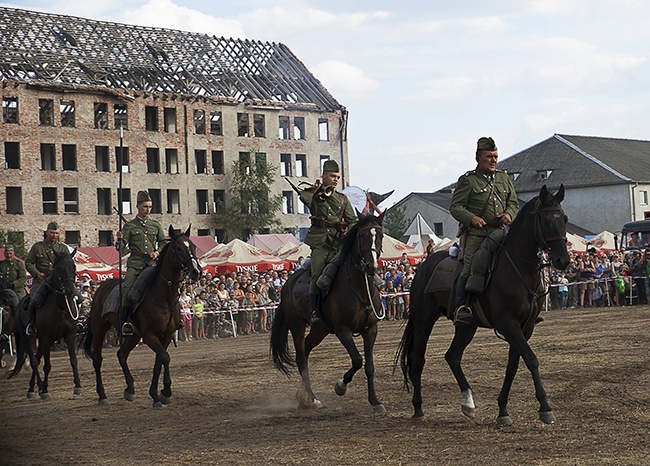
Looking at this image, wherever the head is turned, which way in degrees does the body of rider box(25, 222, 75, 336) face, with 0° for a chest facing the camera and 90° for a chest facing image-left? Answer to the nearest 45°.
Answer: approximately 315°

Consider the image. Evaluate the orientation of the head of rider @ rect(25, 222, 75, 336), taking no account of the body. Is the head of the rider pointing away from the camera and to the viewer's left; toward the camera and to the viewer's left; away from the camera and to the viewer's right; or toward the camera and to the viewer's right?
toward the camera and to the viewer's right

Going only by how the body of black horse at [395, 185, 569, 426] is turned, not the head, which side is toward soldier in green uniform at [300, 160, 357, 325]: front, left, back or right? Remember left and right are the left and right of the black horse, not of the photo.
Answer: back

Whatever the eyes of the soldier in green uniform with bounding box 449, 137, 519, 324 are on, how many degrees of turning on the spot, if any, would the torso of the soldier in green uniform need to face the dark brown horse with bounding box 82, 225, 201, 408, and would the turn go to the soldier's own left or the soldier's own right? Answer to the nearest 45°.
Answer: approximately 180°

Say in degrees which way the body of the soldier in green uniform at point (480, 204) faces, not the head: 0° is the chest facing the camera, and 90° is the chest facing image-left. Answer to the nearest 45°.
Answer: approximately 315°

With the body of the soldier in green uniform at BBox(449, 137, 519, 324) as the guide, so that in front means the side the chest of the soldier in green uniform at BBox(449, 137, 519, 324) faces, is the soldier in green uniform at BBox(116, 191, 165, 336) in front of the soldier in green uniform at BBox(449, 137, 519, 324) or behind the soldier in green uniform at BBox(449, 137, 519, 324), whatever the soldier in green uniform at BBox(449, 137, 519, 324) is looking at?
behind

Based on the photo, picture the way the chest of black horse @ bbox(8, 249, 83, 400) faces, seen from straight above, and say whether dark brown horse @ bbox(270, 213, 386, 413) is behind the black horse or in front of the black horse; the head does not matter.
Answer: in front

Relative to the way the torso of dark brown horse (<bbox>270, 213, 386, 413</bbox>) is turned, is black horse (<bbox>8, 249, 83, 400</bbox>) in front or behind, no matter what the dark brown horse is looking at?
behind

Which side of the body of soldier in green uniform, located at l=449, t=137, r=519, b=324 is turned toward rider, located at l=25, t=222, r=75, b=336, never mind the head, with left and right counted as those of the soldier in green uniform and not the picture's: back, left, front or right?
back

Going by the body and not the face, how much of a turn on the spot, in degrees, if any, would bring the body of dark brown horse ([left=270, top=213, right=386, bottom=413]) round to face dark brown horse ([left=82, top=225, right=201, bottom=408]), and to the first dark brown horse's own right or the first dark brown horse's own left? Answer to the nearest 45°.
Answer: approximately 180°
